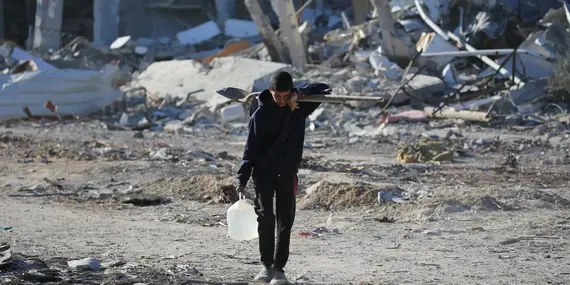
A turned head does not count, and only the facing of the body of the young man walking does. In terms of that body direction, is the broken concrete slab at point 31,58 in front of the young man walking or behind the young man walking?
behind

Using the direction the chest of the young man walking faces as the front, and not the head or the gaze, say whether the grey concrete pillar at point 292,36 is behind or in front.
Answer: behind

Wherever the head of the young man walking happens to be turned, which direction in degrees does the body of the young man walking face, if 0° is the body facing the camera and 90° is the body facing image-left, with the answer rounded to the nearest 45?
approximately 0°

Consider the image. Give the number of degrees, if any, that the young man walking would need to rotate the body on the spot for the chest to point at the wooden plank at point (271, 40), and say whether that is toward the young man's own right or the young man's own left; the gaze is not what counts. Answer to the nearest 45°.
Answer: approximately 180°

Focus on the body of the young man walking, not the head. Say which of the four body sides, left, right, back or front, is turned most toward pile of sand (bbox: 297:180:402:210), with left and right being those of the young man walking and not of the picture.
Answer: back

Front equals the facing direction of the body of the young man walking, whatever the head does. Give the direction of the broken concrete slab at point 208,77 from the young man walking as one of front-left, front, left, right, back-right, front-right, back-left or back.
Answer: back

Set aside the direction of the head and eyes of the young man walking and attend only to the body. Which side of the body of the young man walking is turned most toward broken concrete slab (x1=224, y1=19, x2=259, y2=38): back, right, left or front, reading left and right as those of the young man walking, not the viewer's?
back

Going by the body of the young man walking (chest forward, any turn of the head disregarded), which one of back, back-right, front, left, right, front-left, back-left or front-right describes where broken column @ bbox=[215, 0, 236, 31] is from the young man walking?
back

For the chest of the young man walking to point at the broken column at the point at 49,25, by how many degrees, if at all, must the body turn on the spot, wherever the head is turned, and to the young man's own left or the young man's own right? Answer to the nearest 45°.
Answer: approximately 180°

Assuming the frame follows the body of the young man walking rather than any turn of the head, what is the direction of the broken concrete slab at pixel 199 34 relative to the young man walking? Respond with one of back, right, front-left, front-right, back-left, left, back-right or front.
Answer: back
